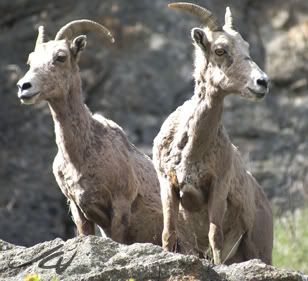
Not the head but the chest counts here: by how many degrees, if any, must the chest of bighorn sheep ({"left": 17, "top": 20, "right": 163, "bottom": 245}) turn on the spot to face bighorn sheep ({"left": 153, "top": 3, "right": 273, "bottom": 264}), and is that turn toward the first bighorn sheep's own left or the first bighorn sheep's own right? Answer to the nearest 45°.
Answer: approximately 90° to the first bighorn sheep's own left

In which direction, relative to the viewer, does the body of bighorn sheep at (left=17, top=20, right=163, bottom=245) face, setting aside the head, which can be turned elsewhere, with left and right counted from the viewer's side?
facing the viewer and to the left of the viewer
